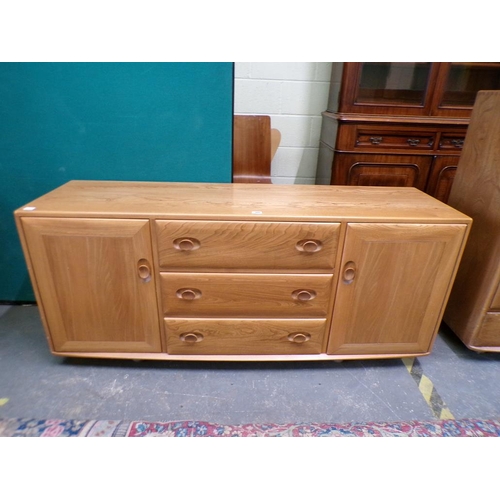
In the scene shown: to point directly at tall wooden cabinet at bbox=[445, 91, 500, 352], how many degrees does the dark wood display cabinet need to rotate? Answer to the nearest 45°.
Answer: approximately 45° to its left

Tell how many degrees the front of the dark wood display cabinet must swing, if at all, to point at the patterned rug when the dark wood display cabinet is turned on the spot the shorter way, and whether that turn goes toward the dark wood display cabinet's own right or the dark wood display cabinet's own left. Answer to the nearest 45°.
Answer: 0° — it already faces it

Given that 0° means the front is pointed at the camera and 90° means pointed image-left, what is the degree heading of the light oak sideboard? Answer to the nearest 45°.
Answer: approximately 0°

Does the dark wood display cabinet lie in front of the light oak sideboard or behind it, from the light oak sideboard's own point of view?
behind

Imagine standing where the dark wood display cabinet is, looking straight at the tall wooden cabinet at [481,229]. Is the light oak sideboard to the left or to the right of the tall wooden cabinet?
right

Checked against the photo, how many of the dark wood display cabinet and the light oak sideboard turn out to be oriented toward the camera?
2

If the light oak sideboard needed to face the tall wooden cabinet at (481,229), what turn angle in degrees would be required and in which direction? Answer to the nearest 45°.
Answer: approximately 90° to its left
